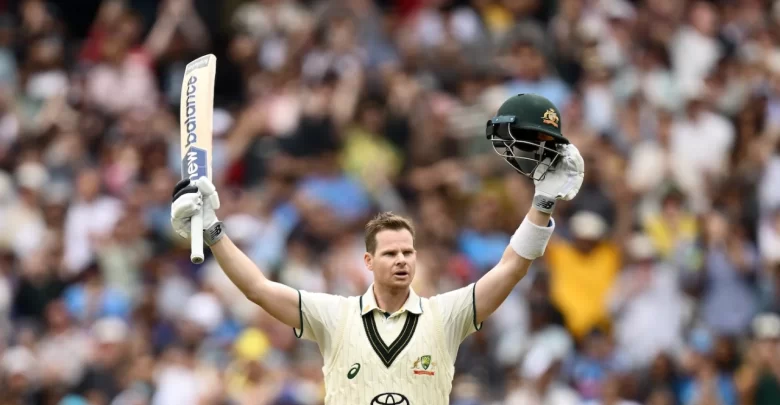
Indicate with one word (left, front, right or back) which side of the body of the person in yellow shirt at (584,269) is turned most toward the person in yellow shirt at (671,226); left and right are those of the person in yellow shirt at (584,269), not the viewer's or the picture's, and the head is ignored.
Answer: left

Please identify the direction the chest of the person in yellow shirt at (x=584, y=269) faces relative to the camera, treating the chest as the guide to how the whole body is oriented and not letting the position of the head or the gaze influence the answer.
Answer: toward the camera

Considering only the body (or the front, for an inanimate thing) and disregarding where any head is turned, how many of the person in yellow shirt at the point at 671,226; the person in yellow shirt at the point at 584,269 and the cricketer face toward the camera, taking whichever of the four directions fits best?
3

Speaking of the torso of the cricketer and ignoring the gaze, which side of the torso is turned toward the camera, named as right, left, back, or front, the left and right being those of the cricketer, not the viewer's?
front

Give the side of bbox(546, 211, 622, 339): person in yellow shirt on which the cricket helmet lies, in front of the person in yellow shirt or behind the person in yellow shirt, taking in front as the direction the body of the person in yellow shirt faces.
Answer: in front

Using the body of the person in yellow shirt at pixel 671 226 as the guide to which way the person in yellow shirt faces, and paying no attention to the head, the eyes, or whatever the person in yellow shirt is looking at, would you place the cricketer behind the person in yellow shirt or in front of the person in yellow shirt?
in front

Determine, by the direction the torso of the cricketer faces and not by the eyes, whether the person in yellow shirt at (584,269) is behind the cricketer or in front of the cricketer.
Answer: behind

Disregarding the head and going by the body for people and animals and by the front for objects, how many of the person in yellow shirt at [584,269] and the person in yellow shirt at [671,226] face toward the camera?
2

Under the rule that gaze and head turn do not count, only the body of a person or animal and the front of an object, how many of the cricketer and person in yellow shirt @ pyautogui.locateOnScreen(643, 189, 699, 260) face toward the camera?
2

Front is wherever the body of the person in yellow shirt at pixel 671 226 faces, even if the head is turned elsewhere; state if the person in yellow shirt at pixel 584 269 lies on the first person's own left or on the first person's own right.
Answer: on the first person's own right

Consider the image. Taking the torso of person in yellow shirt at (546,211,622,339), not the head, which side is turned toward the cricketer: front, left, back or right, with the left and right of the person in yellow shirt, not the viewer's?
front

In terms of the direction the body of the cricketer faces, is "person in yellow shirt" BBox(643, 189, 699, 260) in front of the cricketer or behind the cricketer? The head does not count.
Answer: behind

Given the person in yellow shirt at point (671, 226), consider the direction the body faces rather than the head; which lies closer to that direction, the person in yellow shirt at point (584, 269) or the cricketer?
the cricketer
